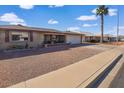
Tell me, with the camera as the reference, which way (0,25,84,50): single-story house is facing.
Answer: facing the viewer and to the right of the viewer
